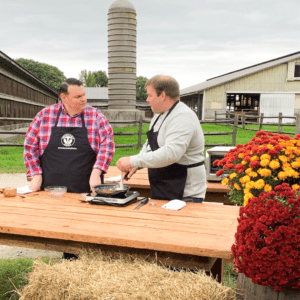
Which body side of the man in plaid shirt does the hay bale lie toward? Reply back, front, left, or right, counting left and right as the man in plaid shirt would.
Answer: front

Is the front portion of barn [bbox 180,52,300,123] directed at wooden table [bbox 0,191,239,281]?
yes

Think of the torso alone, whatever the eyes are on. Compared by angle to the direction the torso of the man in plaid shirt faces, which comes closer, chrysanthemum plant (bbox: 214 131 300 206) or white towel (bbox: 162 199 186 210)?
the white towel

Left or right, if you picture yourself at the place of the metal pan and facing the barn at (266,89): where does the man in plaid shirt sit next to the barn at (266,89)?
left

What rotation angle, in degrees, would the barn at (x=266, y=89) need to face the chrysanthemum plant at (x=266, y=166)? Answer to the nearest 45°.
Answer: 0° — it already faces it

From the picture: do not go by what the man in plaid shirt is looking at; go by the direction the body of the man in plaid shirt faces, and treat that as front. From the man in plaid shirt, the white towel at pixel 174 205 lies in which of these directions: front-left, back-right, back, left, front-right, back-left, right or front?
front-left

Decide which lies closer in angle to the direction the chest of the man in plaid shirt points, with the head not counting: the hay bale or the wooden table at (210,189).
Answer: the hay bale

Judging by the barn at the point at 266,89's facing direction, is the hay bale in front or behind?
in front

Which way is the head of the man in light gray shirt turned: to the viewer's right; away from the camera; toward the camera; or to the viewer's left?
to the viewer's left

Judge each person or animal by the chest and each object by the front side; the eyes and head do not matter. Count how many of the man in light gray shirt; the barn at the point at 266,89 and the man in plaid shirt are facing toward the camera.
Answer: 2

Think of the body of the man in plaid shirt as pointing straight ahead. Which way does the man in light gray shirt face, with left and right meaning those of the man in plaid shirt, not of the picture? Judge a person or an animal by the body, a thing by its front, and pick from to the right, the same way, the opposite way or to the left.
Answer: to the right

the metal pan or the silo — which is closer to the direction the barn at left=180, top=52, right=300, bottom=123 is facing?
the metal pan

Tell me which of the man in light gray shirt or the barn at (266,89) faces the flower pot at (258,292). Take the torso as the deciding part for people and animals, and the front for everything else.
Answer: the barn

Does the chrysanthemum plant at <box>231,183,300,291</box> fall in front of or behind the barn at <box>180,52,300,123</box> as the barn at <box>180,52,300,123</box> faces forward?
in front

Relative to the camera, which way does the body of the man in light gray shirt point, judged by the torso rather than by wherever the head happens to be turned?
to the viewer's left

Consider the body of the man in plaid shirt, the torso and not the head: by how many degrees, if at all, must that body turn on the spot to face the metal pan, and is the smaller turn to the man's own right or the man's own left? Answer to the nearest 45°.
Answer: approximately 45° to the man's own left
